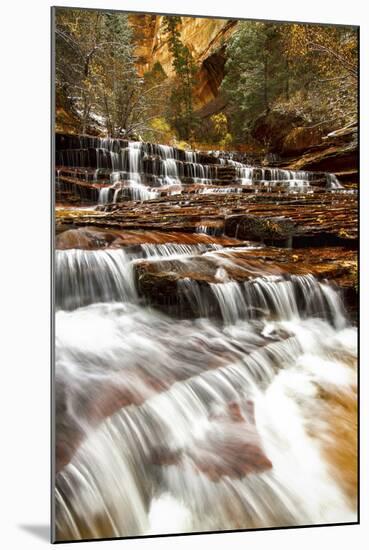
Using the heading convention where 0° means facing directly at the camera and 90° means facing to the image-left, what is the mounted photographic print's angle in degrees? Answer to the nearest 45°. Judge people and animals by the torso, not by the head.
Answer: approximately 315°
